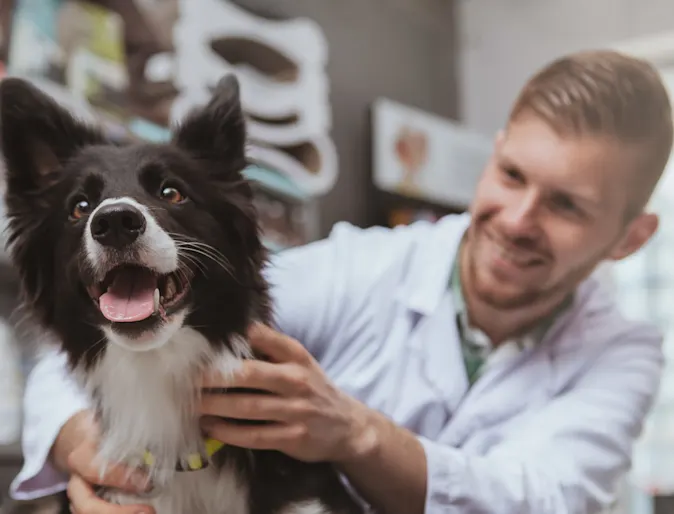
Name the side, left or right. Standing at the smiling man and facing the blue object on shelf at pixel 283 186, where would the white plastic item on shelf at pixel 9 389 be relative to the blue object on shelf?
left

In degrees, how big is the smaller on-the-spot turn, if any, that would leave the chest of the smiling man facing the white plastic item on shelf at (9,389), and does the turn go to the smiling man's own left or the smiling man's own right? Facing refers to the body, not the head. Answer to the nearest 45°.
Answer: approximately 45° to the smiling man's own right

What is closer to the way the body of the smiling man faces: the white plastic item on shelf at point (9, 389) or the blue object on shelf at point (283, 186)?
the white plastic item on shelf

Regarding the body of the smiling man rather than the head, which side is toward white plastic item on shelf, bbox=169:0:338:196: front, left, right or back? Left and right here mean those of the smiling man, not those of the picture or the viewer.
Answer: right

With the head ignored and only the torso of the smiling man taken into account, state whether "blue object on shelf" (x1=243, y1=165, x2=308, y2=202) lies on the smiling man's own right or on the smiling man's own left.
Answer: on the smiling man's own right

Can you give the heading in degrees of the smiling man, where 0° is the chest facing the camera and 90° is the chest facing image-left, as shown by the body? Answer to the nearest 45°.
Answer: approximately 45°

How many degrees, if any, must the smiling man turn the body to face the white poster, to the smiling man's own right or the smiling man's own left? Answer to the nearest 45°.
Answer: approximately 135° to the smiling man's own right
